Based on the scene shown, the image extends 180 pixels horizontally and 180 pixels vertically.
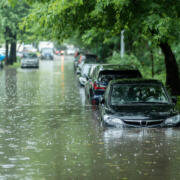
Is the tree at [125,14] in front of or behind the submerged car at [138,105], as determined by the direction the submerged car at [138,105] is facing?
behind

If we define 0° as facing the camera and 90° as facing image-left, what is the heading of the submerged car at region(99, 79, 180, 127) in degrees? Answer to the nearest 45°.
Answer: approximately 0°

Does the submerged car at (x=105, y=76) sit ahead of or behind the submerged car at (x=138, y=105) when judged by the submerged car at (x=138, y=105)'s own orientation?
behind
